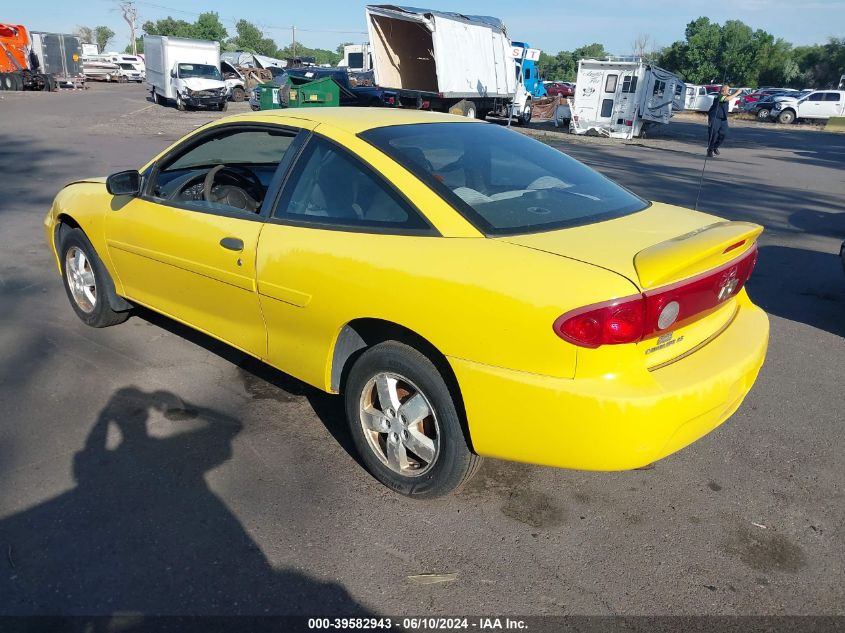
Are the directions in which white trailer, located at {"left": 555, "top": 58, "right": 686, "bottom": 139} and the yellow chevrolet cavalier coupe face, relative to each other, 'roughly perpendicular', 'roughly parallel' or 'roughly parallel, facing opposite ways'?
roughly perpendicular

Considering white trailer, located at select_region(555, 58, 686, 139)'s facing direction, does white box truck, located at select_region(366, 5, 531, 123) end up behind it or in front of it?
behind

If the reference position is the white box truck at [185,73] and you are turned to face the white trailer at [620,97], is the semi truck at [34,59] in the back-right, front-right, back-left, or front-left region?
back-left

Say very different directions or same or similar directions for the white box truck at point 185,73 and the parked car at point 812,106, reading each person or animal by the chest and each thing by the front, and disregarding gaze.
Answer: very different directions

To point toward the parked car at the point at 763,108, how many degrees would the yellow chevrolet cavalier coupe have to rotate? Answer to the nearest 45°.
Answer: approximately 90° to its right

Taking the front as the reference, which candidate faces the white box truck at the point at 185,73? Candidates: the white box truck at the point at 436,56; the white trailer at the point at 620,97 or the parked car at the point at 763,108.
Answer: the parked car

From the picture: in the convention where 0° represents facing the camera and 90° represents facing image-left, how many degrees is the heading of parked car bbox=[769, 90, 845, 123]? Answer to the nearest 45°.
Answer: approximately 90°

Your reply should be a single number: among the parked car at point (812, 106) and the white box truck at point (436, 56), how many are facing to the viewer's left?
1
